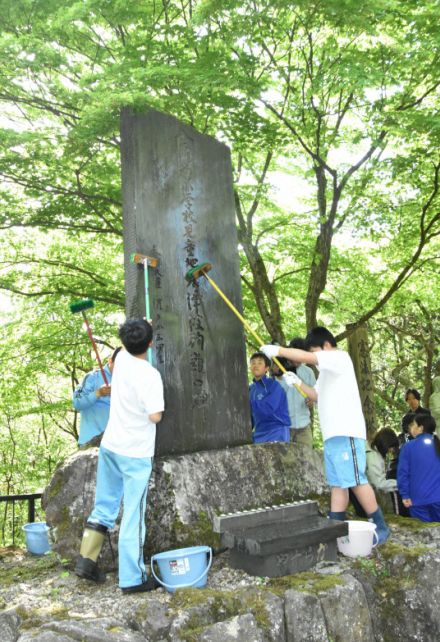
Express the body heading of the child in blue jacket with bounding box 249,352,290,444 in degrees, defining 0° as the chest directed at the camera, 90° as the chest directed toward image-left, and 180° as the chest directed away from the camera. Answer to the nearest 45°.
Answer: approximately 45°

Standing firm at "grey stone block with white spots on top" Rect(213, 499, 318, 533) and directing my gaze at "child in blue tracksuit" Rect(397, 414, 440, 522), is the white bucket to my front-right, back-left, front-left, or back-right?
front-right

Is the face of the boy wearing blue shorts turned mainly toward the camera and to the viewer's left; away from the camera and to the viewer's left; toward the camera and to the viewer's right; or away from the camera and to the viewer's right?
away from the camera and to the viewer's left

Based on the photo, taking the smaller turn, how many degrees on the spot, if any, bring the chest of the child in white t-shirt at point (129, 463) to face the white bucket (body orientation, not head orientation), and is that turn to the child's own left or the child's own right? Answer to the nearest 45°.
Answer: approximately 45° to the child's own right

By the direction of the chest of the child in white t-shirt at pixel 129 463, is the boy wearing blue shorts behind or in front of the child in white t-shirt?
in front

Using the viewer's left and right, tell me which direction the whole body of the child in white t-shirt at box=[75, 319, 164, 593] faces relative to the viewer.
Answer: facing away from the viewer and to the right of the viewer

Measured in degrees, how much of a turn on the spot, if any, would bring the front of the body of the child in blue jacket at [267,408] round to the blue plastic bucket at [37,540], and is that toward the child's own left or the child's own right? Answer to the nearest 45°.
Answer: approximately 45° to the child's own right

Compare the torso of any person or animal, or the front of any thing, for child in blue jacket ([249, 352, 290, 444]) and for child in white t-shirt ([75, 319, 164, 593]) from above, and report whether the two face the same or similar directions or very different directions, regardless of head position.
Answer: very different directions

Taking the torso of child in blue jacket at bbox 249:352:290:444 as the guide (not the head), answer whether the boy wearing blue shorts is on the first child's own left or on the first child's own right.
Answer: on the first child's own left

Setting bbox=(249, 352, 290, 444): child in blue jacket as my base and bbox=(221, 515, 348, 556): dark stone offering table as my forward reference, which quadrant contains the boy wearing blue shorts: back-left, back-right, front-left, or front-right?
front-left

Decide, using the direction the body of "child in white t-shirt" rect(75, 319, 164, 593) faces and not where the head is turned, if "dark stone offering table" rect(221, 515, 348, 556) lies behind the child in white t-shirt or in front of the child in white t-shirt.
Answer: in front
